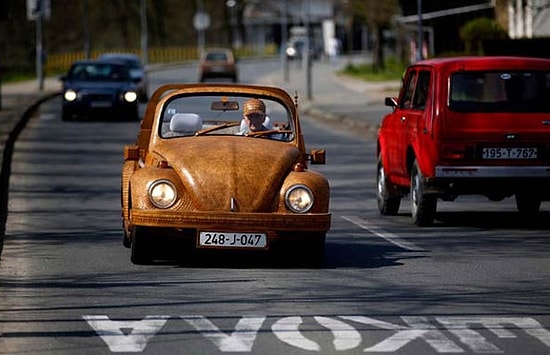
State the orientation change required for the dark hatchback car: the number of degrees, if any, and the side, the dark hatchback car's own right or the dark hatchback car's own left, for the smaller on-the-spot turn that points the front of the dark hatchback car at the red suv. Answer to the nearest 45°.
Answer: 0° — it already faces it

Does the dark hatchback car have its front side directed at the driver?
yes

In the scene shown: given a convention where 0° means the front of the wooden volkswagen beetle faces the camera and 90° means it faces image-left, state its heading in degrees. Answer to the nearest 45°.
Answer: approximately 0°

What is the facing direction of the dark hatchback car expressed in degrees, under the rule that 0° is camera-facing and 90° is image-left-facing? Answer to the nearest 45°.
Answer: approximately 0°

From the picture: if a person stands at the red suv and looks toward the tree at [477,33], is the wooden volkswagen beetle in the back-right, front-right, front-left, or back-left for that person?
back-left

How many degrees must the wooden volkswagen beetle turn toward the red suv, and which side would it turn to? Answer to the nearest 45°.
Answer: approximately 135° to its left

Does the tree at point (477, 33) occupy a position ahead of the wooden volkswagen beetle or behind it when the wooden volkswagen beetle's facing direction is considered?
behind

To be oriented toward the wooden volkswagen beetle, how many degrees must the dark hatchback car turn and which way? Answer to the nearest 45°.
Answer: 0° — it already faces it

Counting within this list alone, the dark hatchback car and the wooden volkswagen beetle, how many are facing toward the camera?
2

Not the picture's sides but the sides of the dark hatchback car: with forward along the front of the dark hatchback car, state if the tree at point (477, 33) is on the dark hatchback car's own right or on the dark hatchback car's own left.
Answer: on the dark hatchback car's own left

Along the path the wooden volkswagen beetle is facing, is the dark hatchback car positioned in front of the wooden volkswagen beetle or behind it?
behind
